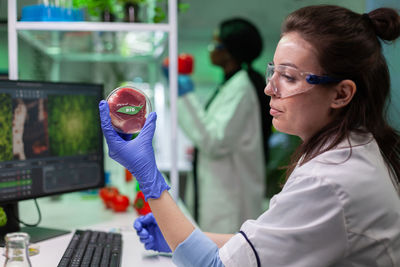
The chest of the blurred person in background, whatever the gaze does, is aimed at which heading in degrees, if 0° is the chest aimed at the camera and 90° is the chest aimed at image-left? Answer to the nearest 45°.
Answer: approximately 90°

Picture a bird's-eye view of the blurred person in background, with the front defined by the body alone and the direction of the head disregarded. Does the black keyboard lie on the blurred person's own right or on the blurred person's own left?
on the blurred person's own left

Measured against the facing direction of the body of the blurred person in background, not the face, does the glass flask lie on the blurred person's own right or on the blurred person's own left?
on the blurred person's own left

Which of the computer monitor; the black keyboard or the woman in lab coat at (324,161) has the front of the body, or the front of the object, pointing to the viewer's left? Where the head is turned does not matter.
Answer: the woman in lab coat

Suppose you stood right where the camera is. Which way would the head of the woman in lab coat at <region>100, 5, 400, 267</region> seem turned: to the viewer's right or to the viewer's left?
to the viewer's left

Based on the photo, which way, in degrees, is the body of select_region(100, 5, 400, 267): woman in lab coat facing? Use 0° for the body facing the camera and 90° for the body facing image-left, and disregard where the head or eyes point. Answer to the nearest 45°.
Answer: approximately 90°

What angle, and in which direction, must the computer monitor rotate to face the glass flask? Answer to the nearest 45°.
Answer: approximately 45° to its right

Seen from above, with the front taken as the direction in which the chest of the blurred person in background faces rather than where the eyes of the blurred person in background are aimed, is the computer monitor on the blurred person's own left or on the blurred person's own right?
on the blurred person's own left

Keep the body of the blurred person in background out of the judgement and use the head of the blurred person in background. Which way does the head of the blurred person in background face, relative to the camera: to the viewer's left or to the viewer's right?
to the viewer's left
